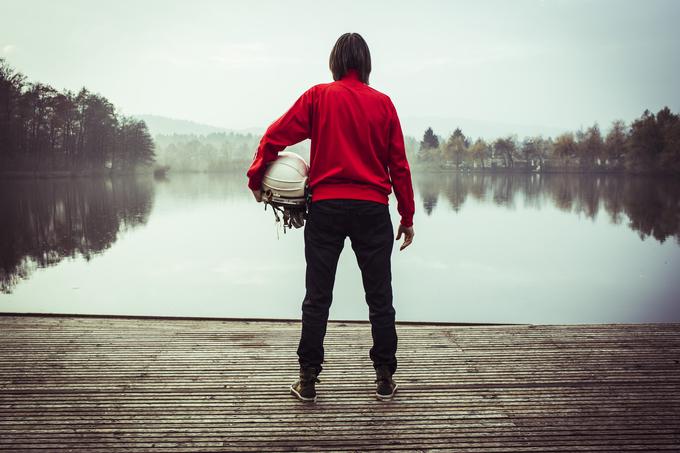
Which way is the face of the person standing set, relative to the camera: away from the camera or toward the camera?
away from the camera

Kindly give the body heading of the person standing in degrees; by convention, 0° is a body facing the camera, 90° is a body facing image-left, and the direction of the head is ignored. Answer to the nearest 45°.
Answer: approximately 180°
